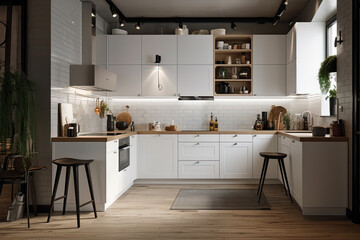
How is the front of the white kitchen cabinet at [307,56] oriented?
to the viewer's left

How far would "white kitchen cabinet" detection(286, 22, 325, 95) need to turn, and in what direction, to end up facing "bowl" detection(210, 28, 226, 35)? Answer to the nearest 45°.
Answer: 0° — it already faces it
